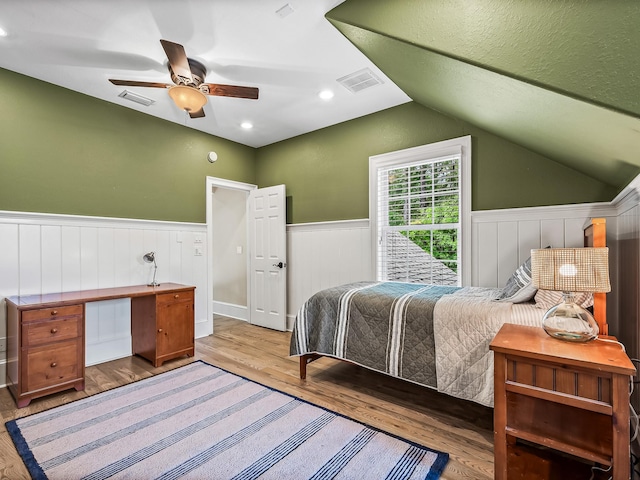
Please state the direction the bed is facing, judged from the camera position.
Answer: facing away from the viewer and to the left of the viewer

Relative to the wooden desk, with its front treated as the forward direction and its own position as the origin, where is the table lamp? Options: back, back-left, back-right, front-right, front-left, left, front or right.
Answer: front

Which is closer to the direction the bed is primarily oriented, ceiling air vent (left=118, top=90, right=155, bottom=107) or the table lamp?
the ceiling air vent

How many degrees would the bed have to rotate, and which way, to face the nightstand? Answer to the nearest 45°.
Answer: approximately 180°

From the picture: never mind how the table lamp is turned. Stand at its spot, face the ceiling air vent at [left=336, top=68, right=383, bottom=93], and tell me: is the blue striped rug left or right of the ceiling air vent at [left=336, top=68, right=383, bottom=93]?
left

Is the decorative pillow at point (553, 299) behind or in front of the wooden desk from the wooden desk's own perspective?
in front

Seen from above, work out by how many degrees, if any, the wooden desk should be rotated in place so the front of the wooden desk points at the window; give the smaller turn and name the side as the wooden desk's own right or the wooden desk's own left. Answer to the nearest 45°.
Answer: approximately 45° to the wooden desk's own left

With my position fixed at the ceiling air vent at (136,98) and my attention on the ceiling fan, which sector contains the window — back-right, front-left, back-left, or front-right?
front-left
